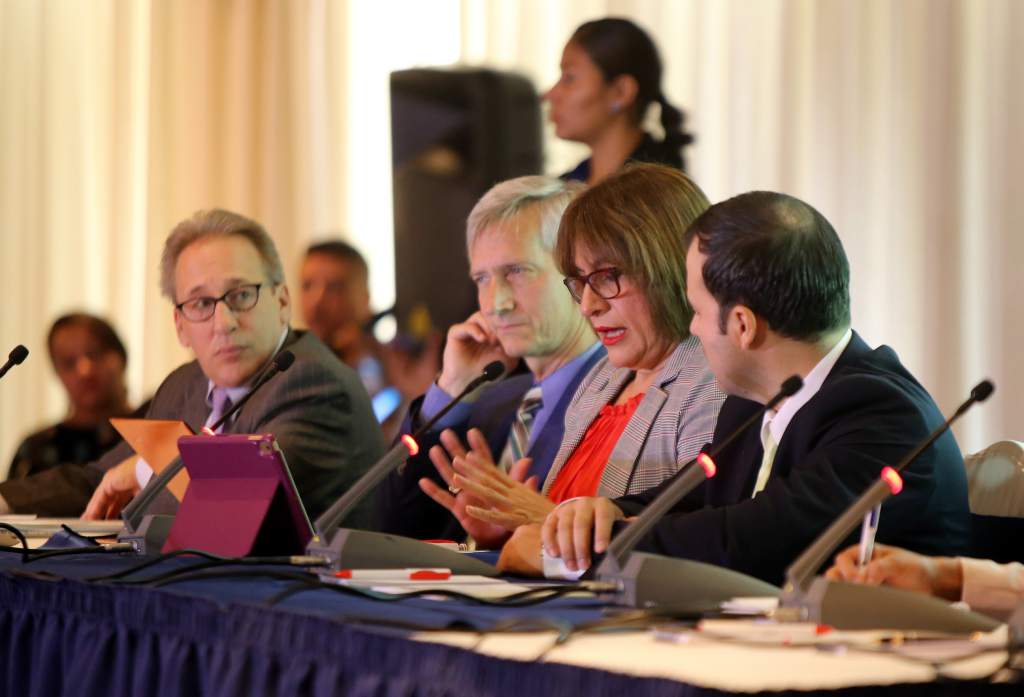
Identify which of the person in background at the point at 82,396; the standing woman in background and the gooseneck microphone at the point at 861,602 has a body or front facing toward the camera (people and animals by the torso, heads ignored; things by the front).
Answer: the person in background

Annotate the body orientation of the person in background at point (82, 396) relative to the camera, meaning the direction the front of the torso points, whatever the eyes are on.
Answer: toward the camera

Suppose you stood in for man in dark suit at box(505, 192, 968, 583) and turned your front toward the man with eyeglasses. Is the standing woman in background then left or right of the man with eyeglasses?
right

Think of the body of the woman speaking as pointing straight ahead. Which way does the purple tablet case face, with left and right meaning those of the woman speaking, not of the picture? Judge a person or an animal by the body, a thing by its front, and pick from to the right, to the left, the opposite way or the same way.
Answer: the opposite way

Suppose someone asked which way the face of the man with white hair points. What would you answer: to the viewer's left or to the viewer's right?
to the viewer's left

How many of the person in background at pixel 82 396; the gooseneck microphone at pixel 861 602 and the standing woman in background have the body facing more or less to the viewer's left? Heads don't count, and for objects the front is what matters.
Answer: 1

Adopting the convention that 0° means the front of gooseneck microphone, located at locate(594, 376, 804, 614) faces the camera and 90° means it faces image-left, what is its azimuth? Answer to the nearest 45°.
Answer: approximately 270°

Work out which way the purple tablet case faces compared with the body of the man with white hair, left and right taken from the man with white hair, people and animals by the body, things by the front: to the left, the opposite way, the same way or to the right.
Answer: the opposite way

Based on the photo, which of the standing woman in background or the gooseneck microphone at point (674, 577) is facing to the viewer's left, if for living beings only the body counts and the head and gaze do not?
the standing woman in background

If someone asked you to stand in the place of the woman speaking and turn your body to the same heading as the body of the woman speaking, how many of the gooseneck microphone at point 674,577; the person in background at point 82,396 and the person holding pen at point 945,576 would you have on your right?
1

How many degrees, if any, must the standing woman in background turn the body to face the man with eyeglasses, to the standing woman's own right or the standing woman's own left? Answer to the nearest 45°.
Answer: approximately 45° to the standing woman's own left

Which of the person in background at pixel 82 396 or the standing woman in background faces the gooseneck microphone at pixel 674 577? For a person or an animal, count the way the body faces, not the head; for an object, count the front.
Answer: the person in background

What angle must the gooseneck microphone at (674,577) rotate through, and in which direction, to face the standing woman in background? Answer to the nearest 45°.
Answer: approximately 90° to its left

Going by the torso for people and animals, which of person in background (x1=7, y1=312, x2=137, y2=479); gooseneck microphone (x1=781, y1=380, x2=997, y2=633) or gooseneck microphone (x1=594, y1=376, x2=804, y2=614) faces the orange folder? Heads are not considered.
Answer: the person in background

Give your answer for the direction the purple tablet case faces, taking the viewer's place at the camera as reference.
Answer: facing away from the viewer and to the right of the viewer

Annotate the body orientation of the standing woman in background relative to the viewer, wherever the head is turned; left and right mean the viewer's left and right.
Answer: facing to the left of the viewer

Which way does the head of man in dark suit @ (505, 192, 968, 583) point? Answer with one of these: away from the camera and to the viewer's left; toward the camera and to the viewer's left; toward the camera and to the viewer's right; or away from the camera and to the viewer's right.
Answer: away from the camera and to the viewer's left

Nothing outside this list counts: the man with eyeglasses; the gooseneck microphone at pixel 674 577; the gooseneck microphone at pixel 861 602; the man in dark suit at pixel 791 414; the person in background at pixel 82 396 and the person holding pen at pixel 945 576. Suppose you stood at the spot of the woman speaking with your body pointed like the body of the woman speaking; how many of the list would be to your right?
2
